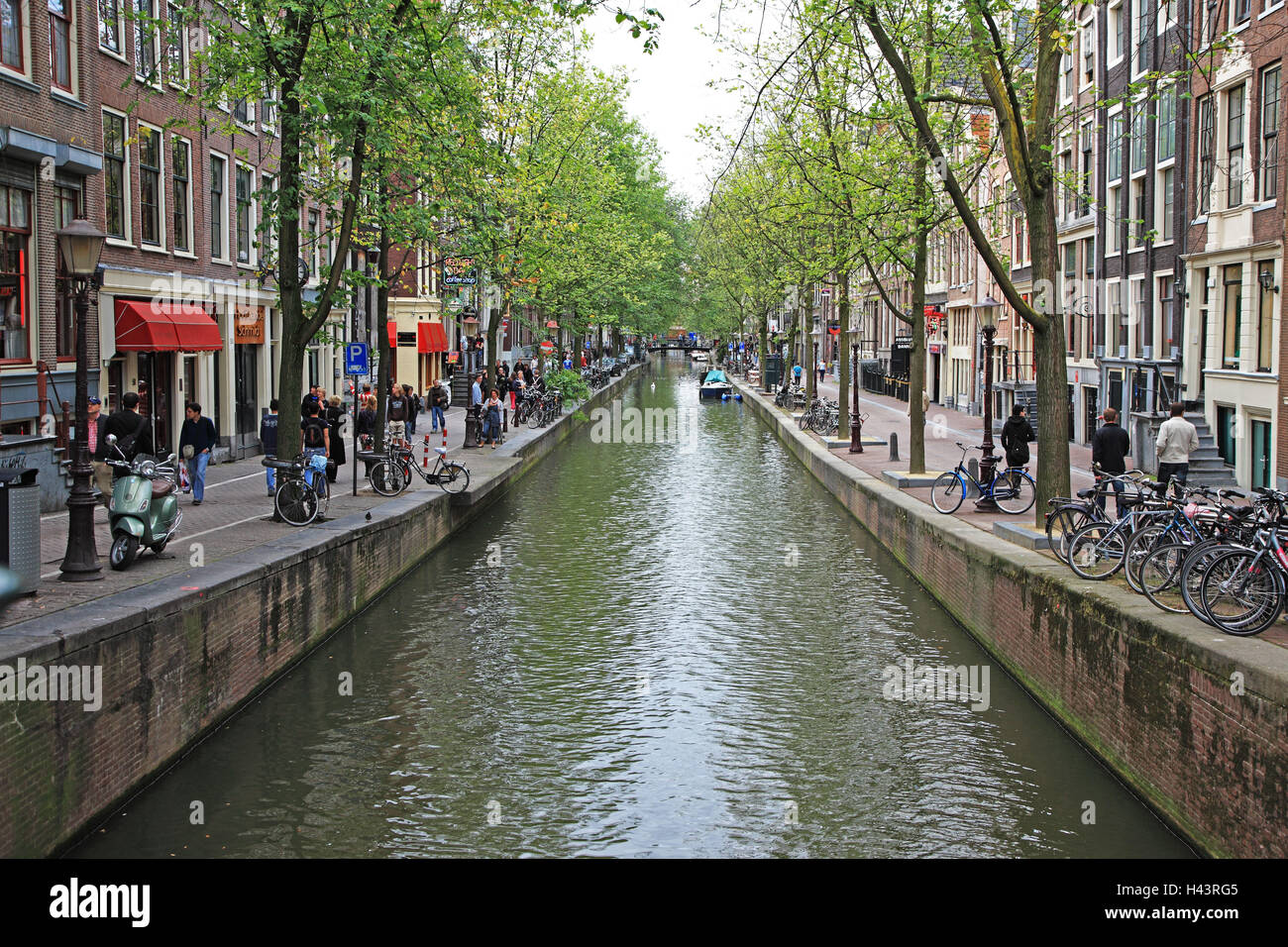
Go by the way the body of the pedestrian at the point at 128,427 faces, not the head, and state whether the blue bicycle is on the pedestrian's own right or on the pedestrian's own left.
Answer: on the pedestrian's own right

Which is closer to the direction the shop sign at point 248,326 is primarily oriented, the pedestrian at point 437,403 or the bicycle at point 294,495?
the bicycle

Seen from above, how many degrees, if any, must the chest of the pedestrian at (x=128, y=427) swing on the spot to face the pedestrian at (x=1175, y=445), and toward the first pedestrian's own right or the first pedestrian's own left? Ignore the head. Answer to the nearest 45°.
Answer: approximately 90° to the first pedestrian's own right

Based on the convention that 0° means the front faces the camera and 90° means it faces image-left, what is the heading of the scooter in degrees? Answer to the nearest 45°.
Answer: approximately 45°

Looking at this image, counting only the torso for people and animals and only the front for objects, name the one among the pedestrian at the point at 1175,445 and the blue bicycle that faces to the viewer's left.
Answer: the blue bicycle

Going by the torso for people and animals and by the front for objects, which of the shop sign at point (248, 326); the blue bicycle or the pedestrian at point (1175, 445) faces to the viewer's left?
the blue bicycle

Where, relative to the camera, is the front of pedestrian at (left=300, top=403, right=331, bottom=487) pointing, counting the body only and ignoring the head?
away from the camera
